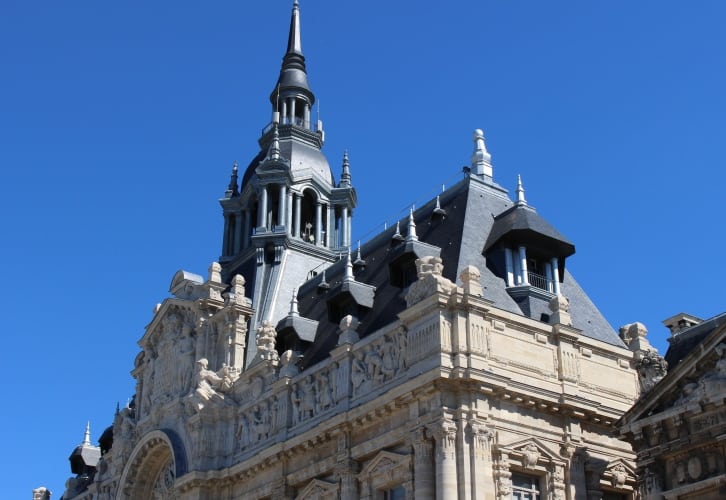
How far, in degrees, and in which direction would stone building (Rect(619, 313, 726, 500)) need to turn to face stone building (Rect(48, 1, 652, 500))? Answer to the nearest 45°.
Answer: approximately 90° to its right

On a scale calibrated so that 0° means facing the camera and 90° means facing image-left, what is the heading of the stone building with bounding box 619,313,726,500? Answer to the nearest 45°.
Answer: approximately 45°

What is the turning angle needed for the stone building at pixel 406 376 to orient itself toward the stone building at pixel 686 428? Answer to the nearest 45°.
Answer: approximately 90° to its left

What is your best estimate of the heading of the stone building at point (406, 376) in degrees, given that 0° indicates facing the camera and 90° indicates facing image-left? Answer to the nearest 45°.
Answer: approximately 45°
